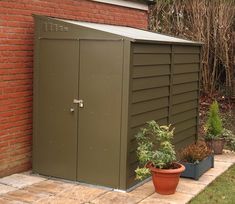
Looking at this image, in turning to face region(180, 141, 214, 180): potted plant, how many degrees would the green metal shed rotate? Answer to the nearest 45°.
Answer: approximately 135° to its left

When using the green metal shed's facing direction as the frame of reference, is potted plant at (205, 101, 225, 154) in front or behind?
behind

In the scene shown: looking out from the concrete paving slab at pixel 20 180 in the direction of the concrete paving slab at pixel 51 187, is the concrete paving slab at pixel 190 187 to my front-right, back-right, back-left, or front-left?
front-left
